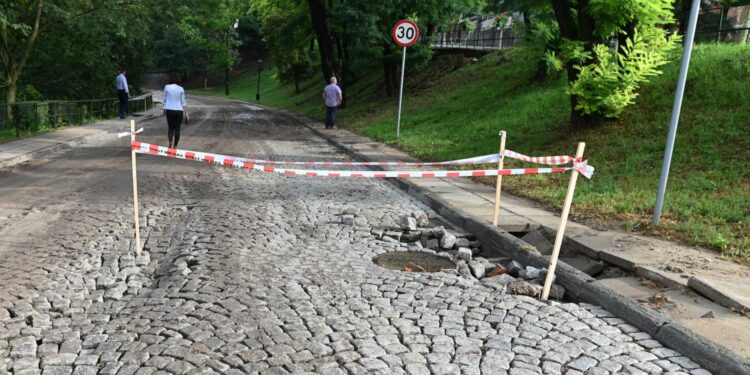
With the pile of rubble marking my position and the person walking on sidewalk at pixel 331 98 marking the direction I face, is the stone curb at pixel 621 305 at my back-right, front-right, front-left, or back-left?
back-right

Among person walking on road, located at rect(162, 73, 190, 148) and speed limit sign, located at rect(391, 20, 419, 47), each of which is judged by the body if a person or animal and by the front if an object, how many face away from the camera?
1

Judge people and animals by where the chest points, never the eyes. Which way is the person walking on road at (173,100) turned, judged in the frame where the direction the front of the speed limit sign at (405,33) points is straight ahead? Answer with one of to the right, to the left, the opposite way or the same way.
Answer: the opposite way

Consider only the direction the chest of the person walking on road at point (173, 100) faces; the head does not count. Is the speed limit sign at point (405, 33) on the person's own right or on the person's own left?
on the person's own right

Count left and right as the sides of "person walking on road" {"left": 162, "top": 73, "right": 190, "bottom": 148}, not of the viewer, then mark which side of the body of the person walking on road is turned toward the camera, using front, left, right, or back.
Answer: back

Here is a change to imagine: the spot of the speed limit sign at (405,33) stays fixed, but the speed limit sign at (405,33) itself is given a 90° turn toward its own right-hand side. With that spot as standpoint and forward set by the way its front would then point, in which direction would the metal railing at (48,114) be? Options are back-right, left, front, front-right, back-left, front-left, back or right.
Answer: front

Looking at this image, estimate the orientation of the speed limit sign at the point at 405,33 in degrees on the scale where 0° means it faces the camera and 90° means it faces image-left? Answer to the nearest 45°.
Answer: approximately 0°

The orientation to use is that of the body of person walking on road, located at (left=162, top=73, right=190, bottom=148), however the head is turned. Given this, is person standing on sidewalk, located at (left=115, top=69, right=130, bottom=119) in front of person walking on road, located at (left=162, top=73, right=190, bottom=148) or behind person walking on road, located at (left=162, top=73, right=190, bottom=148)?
in front

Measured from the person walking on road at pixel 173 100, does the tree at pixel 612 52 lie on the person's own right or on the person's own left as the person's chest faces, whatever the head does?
on the person's own right

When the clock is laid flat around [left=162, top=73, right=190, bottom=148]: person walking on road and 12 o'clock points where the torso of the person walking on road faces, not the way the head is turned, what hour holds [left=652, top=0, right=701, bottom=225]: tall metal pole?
The tall metal pole is roughly at 5 o'clock from the person walking on road.
